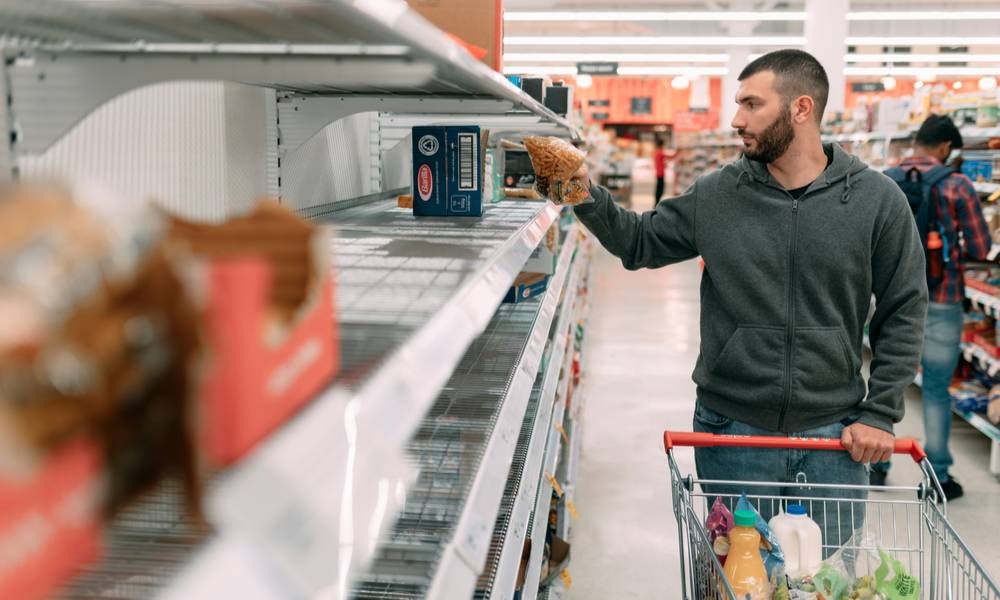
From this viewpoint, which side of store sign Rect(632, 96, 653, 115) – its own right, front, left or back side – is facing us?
front

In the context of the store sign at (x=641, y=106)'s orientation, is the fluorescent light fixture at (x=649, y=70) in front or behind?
in front

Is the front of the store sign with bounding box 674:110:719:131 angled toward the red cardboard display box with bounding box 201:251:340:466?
yes

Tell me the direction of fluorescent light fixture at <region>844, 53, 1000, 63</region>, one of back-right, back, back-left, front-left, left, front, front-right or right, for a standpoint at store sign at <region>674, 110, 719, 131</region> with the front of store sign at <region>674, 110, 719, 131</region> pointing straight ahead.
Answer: front-left

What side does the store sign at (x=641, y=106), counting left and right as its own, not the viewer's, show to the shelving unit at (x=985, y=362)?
front

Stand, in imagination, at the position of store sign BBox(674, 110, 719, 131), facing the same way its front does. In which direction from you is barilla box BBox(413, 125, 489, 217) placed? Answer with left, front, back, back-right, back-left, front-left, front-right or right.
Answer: front

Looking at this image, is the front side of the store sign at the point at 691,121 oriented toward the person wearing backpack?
yes

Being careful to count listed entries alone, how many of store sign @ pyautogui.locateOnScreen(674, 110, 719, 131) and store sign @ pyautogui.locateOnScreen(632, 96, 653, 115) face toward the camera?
2

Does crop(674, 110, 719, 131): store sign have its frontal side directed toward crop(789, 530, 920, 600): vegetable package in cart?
yes

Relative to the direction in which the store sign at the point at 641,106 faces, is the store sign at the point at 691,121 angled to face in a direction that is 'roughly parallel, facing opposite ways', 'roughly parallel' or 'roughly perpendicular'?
roughly parallel

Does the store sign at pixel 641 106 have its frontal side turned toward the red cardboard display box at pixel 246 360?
yes

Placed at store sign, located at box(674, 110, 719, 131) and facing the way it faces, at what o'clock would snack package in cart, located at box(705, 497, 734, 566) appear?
The snack package in cart is roughly at 12 o'clock from the store sign.

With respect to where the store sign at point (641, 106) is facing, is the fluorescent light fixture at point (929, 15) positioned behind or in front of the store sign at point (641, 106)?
in front

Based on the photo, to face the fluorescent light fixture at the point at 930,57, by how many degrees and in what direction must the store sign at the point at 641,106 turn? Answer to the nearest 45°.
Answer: approximately 45° to its left

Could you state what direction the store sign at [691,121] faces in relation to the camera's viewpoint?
facing the viewer

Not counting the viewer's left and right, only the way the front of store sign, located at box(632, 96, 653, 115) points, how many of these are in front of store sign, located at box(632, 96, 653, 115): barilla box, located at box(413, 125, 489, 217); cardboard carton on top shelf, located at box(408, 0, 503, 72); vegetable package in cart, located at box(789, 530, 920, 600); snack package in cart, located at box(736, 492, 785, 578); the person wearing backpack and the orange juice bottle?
6

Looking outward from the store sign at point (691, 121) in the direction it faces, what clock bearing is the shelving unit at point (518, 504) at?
The shelving unit is roughly at 12 o'clock from the store sign.
